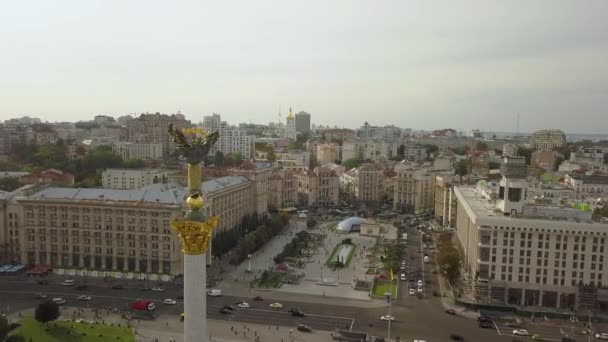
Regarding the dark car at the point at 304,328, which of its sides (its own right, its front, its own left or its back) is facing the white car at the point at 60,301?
back

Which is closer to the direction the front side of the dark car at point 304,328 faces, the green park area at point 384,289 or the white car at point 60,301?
the green park area

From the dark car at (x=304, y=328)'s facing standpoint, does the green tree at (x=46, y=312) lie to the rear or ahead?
to the rear

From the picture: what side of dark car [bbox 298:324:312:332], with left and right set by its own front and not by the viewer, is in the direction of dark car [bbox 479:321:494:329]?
front

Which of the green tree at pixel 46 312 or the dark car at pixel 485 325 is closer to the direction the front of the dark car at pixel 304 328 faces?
the dark car

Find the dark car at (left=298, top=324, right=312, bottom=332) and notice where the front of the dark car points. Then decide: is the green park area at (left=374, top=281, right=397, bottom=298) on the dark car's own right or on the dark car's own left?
on the dark car's own left

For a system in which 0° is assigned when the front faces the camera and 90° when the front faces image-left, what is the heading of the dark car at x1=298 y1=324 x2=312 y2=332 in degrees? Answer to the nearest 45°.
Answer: approximately 270°

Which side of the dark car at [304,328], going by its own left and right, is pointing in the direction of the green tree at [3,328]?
back

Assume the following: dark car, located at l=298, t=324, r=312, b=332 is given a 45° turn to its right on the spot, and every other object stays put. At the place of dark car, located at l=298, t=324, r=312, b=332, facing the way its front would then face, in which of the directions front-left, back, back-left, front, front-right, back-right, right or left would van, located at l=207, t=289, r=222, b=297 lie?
back

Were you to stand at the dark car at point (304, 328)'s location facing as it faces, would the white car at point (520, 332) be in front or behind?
in front

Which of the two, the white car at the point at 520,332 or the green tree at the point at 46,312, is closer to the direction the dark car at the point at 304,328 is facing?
the white car

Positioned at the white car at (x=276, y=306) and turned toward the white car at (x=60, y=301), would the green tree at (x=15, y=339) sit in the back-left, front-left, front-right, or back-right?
front-left

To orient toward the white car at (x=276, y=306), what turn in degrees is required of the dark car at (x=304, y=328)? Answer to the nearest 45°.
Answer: approximately 135° to its left
